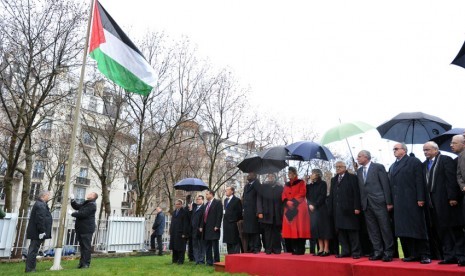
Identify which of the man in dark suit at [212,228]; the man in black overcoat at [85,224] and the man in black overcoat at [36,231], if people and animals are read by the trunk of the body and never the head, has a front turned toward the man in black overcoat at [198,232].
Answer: the man in black overcoat at [36,231]

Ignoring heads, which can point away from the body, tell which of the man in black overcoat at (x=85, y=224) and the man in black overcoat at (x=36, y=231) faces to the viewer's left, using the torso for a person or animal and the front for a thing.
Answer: the man in black overcoat at (x=85, y=224)

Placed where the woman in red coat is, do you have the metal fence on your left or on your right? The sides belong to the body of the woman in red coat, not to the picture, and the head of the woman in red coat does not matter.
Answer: on your right

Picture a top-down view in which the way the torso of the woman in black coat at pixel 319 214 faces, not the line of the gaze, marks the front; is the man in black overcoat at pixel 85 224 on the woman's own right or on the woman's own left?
on the woman's own right

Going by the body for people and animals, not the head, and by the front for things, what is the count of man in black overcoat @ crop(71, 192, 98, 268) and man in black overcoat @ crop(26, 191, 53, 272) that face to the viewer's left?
1

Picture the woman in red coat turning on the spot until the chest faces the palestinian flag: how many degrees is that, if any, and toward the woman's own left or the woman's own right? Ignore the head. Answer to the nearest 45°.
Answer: approximately 45° to the woman's own right

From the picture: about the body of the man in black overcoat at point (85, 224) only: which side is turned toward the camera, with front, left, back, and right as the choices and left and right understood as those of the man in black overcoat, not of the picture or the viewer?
left
